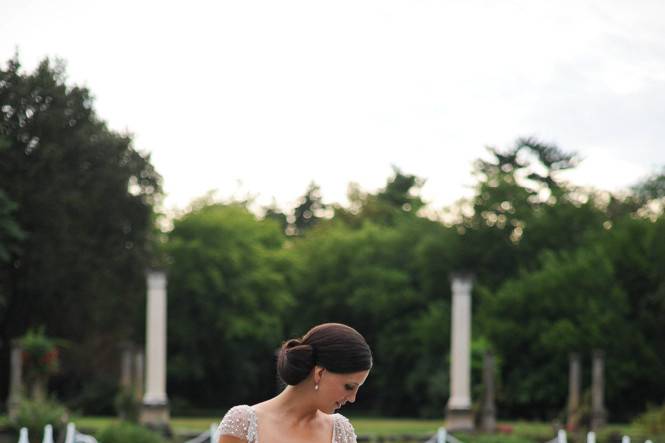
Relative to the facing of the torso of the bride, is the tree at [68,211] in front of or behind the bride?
behind

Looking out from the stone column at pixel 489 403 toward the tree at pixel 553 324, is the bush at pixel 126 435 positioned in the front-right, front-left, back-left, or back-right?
back-left

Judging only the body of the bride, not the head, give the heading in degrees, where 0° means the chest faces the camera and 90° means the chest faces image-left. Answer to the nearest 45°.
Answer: approximately 315°

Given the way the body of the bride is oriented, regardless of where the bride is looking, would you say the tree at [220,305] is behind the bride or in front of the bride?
behind

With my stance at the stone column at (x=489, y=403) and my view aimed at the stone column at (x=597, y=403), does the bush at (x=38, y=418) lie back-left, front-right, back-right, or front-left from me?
back-right

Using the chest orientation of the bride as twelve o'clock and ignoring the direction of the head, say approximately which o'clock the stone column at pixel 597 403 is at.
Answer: The stone column is roughly at 8 o'clock from the bride.

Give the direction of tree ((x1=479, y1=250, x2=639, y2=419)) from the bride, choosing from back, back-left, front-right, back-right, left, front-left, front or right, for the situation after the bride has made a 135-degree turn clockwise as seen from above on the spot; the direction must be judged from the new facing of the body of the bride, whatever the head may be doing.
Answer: right

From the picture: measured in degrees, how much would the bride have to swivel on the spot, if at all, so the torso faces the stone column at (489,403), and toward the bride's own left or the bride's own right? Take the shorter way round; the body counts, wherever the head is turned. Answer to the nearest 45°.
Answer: approximately 135° to the bride's own left
